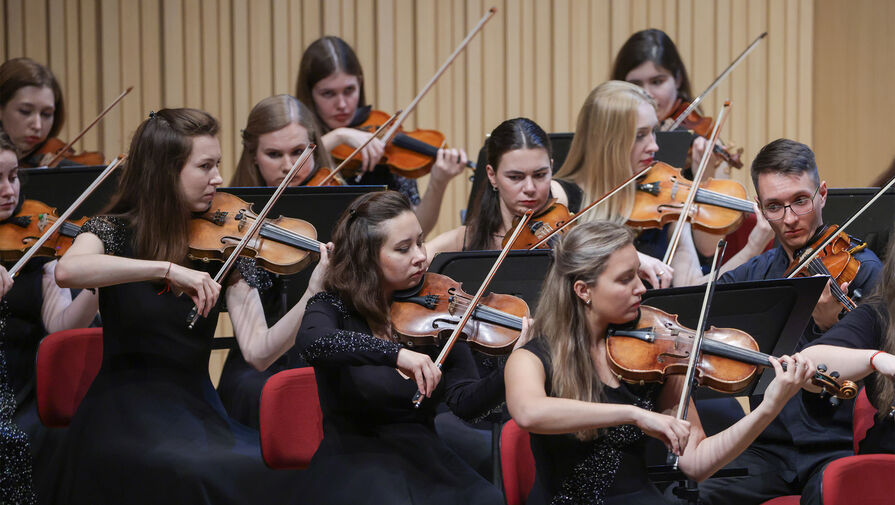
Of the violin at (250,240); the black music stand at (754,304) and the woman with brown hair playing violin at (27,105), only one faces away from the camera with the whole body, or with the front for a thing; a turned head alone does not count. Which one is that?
the black music stand

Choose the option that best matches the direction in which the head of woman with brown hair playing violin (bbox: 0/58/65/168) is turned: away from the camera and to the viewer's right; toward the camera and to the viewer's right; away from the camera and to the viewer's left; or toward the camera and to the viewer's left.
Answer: toward the camera and to the viewer's right

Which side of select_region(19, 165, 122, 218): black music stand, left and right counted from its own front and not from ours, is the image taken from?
back

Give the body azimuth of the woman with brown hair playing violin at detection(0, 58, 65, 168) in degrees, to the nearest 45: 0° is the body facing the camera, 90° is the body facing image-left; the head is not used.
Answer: approximately 315°
